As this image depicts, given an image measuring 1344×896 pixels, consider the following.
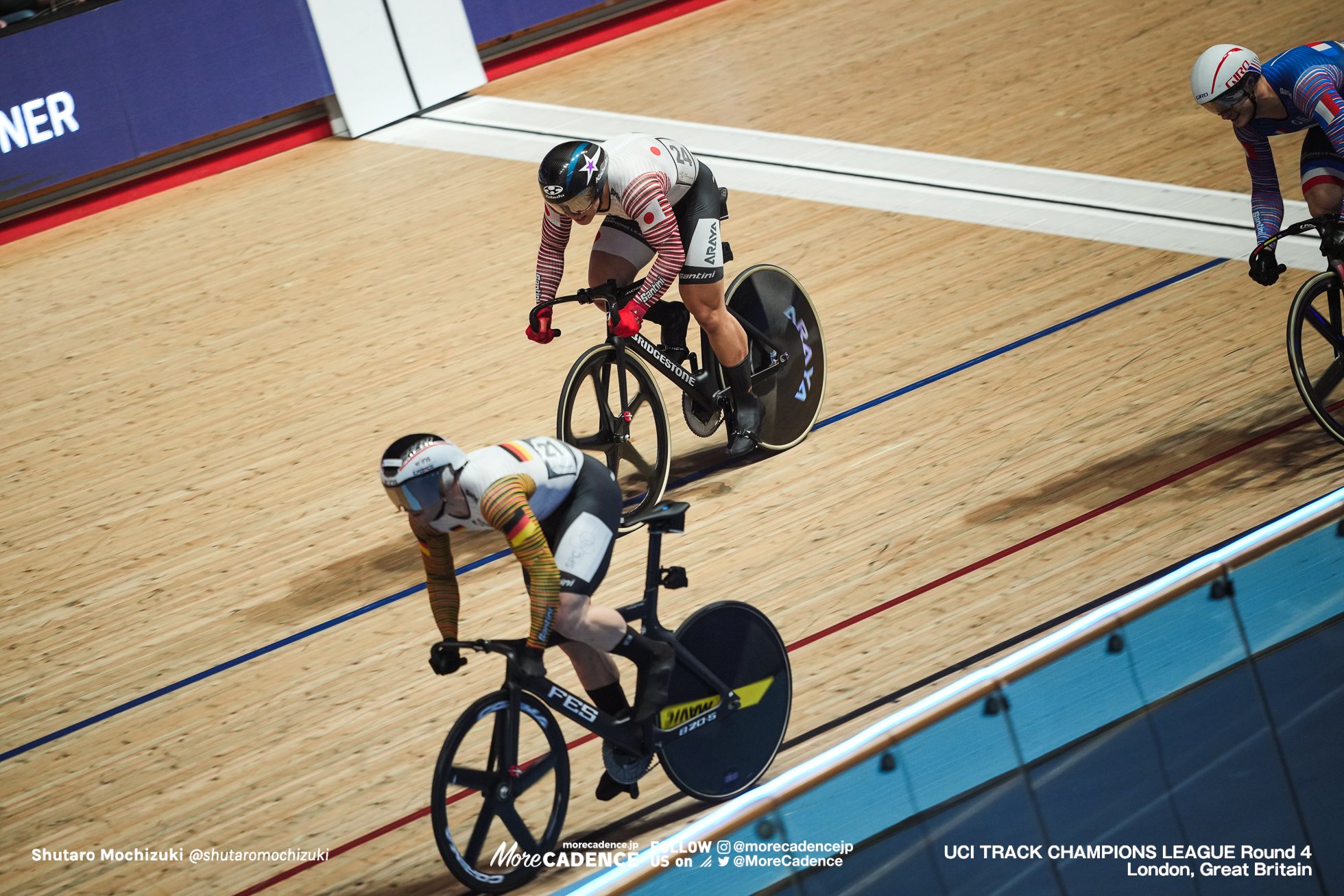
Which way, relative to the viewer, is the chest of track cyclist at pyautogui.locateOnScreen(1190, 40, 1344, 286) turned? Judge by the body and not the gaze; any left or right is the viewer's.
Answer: facing the viewer and to the left of the viewer

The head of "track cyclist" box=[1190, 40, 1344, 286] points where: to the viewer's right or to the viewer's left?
to the viewer's left

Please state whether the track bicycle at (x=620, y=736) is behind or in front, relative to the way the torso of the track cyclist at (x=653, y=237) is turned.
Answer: in front

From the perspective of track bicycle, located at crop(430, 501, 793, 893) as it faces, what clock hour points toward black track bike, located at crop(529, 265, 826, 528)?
The black track bike is roughly at 5 o'clock from the track bicycle.

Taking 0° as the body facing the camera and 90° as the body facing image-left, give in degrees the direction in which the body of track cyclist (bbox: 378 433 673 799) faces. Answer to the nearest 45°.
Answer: approximately 45°

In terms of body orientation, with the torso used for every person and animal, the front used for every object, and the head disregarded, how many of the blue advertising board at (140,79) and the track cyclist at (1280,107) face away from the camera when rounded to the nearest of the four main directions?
0
